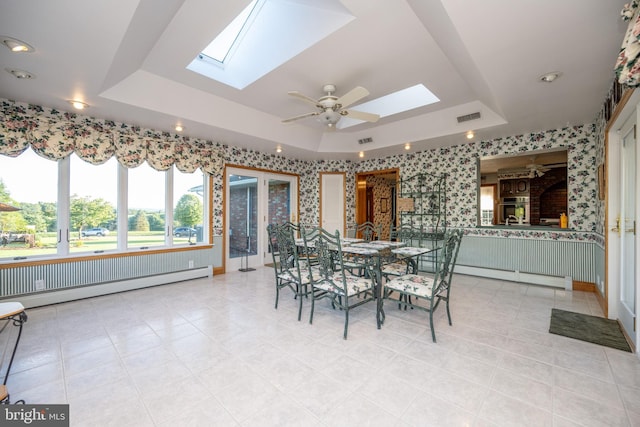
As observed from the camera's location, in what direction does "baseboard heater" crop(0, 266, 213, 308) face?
facing the viewer and to the right of the viewer

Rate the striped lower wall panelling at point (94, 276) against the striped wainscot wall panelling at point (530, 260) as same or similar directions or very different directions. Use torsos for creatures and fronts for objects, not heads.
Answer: very different directions

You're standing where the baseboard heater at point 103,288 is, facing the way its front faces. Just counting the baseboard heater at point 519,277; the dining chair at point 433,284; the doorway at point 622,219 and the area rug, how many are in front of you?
4

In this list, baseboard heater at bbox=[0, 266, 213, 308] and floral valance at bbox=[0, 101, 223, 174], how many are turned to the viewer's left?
0

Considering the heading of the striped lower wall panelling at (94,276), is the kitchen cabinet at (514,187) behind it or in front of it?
in front

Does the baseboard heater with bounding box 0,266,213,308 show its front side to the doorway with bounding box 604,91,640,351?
yes

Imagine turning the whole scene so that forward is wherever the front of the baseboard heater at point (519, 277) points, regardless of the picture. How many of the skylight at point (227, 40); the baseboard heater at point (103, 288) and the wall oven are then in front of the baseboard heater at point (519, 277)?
2

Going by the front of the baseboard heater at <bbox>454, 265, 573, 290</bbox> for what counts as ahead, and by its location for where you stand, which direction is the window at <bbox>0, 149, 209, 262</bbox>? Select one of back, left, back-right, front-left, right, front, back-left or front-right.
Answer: front

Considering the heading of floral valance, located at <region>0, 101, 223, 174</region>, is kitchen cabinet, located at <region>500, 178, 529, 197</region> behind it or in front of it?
in front

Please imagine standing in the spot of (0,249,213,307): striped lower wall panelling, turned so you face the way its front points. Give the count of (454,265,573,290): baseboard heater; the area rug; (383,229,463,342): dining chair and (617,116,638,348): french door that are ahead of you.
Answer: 4

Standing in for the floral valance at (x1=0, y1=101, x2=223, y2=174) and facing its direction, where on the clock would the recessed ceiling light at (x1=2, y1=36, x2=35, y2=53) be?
The recessed ceiling light is roughly at 2 o'clock from the floral valance.

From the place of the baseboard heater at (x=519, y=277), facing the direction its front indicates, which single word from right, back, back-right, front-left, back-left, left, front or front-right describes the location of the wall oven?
back-right
